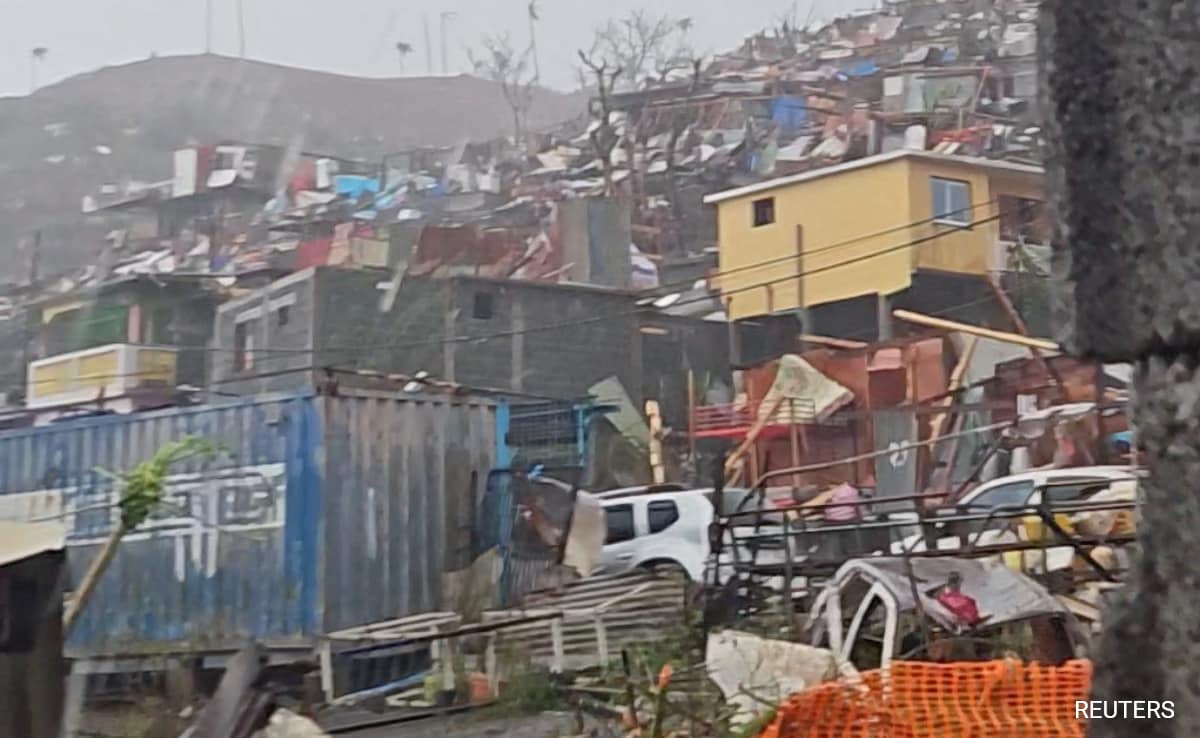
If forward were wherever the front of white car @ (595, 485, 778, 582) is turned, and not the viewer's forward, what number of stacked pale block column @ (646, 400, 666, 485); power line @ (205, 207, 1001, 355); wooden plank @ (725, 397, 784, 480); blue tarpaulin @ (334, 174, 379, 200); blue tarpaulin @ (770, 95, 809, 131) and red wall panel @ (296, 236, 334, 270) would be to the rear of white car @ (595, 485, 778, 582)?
0

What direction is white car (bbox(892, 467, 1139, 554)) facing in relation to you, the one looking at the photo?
facing to the left of the viewer

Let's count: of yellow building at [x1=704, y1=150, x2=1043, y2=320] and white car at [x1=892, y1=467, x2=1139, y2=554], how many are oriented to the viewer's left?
1

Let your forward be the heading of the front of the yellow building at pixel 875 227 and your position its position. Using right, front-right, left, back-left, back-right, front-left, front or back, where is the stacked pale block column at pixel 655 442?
right

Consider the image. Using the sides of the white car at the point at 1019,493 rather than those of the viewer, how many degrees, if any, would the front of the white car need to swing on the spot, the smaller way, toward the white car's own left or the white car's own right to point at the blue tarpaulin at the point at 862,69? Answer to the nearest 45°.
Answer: approximately 90° to the white car's own right

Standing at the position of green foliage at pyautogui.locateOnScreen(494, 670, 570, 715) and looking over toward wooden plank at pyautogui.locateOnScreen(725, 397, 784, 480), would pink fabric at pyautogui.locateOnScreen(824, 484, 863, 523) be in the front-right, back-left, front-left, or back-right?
front-right

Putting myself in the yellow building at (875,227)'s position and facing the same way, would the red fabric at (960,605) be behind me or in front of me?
in front

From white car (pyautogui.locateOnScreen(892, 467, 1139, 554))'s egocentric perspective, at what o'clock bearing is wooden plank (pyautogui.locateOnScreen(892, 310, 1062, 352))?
The wooden plank is roughly at 3 o'clock from the white car.

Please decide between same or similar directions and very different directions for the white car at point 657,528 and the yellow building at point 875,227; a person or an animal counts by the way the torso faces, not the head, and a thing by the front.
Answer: very different directions

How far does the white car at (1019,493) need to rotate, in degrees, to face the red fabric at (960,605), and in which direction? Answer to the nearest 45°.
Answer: approximately 90° to its left

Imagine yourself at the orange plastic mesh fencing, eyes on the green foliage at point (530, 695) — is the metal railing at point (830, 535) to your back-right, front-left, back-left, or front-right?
front-right

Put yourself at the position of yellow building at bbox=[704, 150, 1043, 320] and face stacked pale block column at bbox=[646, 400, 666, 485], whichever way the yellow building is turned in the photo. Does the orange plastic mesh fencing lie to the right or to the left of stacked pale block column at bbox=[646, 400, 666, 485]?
left

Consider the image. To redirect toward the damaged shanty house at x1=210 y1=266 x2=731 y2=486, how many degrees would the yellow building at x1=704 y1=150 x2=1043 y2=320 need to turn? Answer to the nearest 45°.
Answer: approximately 90° to its right

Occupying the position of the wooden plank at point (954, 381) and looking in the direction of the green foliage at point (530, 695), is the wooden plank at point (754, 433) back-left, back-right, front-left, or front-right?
front-right

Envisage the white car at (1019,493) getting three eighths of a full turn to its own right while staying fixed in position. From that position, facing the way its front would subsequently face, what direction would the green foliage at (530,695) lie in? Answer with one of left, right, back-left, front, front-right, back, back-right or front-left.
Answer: back

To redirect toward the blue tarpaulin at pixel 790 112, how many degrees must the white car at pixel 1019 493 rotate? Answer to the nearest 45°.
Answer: approximately 90° to its right
